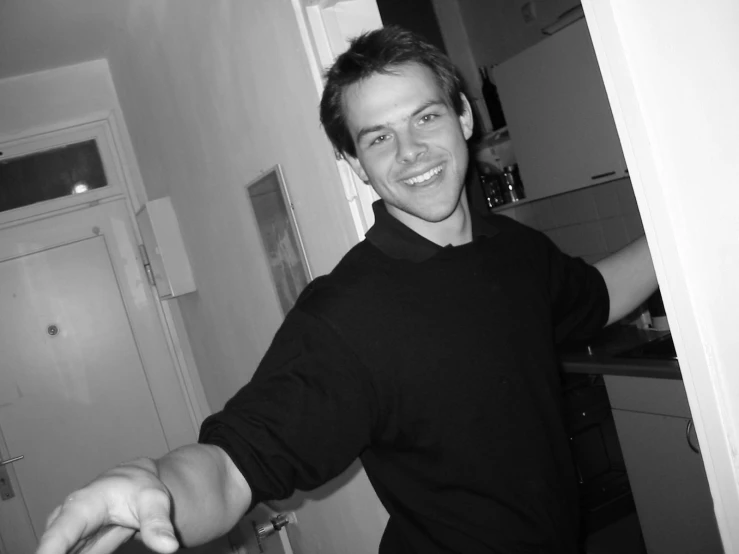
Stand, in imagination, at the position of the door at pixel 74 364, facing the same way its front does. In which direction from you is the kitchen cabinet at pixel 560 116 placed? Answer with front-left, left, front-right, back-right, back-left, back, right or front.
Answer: front-left

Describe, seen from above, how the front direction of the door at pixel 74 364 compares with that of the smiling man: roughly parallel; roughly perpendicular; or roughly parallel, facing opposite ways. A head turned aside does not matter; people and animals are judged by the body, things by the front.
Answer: roughly parallel

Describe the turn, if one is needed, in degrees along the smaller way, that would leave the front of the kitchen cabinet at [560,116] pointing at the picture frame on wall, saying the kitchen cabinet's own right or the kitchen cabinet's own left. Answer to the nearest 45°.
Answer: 0° — it already faces it

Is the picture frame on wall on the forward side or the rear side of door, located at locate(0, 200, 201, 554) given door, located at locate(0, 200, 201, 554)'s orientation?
on the forward side

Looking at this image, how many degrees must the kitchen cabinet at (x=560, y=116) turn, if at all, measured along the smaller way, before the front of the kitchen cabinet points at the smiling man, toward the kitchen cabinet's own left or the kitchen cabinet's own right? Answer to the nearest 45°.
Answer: approximately 45° to the kitchen cabinet's own left

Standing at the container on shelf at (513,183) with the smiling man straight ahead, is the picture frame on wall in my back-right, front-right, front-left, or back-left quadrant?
front-right

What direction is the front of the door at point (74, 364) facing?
toward the camera

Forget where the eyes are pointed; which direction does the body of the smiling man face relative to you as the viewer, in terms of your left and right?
facing the viewer

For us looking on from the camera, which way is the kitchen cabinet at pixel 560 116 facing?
facing the viewer and to the left of the viewer

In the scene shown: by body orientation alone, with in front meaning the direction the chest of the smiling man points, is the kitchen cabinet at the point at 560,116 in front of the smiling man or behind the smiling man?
behind

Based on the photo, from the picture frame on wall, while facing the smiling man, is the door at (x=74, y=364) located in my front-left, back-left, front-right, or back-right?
back-right

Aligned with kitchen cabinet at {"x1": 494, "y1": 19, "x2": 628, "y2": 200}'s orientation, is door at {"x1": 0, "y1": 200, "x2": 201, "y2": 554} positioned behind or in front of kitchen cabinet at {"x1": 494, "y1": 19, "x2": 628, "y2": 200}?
in front

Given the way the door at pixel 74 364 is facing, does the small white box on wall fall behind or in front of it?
in front

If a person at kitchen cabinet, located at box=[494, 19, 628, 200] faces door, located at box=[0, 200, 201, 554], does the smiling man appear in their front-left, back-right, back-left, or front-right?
front-left
